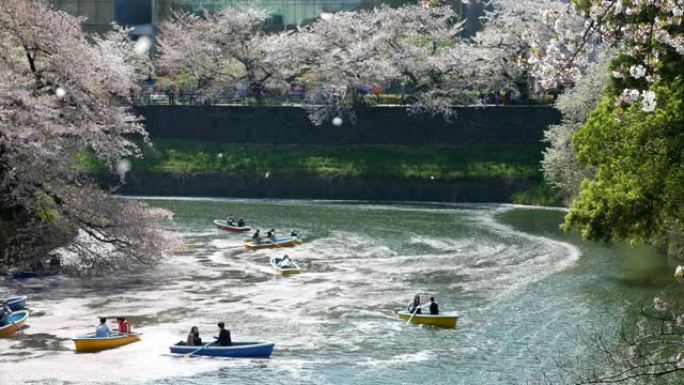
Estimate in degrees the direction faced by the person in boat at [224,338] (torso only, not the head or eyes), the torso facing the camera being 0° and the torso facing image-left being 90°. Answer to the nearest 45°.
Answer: approximately 90°

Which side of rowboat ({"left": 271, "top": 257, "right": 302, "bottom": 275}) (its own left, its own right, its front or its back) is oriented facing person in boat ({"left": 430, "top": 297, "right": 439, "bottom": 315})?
back

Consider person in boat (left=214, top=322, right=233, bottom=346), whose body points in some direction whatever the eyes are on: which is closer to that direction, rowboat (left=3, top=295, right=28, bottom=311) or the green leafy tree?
the rowboat

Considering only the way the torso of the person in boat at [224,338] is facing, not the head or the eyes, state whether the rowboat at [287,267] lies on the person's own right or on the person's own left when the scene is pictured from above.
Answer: on the person's own right

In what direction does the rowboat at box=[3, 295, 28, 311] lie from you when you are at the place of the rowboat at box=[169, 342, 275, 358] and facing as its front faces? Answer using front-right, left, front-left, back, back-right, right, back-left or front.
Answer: back-left

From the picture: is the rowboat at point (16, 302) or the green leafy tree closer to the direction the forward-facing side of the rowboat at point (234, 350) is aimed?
the green leafy tree

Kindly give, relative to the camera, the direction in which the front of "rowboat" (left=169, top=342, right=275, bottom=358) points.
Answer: facing to the right of the viewer
